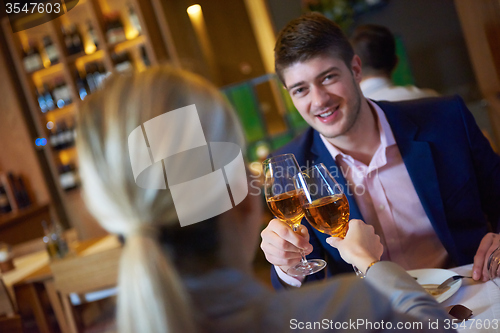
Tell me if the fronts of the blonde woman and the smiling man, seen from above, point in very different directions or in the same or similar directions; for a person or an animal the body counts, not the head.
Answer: very different directions

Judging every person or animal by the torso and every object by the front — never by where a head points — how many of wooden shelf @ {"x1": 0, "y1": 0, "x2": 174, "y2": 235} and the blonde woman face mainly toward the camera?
1

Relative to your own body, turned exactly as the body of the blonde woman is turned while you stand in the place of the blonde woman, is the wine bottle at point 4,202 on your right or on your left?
on your left

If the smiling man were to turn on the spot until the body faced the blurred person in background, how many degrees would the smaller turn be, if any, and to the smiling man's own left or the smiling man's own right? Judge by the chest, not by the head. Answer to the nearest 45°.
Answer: approximately 135° to the smiling man's own right

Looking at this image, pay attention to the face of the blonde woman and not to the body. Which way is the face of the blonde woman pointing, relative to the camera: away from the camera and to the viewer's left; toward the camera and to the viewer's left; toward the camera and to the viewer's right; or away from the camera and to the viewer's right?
away from the camera and to the viewer's right

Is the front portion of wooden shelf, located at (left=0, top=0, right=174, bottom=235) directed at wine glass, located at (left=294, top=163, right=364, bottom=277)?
yes

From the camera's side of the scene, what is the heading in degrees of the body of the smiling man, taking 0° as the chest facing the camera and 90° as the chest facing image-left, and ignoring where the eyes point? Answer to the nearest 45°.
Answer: approximately 45°

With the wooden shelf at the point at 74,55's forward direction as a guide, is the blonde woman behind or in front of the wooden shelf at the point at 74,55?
in front

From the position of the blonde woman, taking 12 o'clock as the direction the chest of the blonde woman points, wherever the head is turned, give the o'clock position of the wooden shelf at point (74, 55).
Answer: The wooden shelf is roughly at 10 o'clock from the blonde woman.

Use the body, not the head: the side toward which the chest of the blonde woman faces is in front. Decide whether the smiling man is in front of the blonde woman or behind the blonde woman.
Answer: in front

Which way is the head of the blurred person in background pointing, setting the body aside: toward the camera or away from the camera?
away from the camera

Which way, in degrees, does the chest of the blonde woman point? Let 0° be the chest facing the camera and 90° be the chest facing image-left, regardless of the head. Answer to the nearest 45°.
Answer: approximately 225°

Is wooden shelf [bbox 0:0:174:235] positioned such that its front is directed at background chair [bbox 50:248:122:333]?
yes
